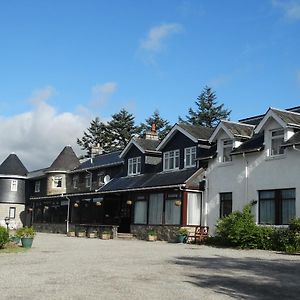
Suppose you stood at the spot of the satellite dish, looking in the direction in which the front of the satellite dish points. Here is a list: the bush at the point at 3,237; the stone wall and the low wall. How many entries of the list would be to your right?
1

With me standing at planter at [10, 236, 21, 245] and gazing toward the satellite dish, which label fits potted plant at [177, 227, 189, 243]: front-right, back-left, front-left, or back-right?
front-right

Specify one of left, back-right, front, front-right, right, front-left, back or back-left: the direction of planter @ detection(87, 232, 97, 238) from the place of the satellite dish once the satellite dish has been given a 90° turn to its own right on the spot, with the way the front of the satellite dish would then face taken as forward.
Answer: back-left

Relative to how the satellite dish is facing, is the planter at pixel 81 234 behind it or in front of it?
in front

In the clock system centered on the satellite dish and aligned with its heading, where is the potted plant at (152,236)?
The potted plant is roughly at 10 o'clock from the satellite dish.

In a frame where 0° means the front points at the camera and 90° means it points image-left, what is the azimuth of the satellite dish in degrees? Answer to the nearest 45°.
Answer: approximately 45°

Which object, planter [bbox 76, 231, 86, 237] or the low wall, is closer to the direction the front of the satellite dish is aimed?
the planter

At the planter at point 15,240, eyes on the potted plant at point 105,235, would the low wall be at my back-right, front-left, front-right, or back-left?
front-left

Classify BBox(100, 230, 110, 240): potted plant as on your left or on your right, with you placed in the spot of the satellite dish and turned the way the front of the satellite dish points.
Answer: on your left

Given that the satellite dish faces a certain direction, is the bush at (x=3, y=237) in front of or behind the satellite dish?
in front

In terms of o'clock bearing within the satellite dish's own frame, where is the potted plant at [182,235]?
The potted plant is roughly at 10 o'clock from the satellite dish.
